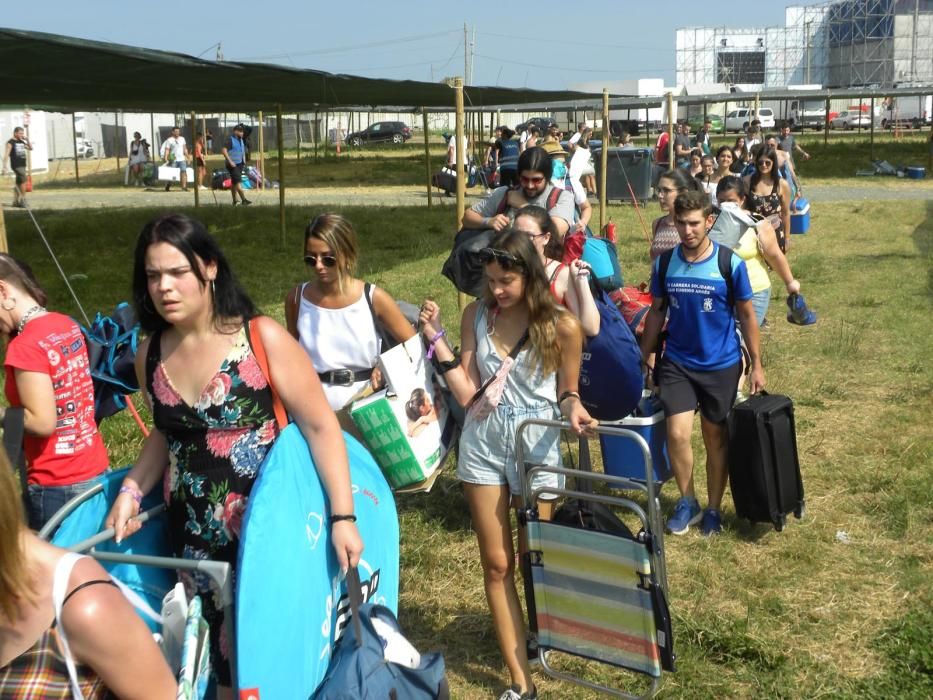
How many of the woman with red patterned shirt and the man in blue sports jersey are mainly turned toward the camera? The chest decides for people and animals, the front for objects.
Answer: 1

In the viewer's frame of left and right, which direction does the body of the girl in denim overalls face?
facing the viewer

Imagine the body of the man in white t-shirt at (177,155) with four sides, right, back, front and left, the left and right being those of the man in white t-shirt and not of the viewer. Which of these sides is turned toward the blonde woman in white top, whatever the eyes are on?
front

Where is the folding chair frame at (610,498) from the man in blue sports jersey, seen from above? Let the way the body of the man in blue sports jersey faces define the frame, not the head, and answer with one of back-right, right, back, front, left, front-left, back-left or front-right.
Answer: front

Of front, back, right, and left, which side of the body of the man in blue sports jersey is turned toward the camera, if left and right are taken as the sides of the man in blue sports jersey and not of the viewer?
front

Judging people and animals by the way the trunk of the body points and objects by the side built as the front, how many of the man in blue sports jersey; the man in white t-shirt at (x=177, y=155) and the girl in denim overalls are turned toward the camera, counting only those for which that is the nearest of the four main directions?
3

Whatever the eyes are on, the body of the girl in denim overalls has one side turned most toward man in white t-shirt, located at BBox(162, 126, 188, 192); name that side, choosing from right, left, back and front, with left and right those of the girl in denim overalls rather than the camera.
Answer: back

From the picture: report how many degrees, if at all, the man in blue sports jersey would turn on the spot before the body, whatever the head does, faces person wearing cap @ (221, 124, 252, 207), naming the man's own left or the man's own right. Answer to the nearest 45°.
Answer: approximately 135° to the man's own right

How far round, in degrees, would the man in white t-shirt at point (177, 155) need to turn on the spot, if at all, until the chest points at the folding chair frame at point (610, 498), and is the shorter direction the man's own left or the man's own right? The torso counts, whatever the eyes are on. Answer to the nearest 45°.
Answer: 0° — they already face it
